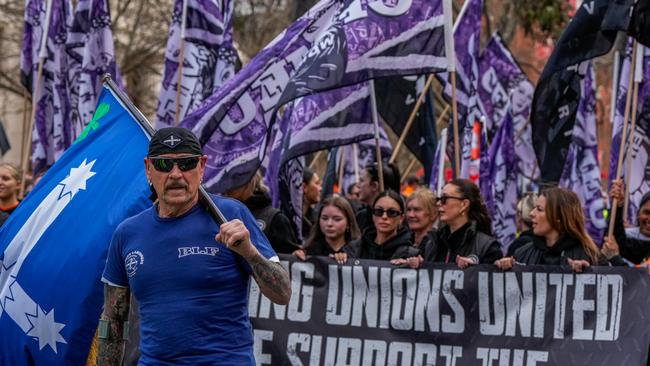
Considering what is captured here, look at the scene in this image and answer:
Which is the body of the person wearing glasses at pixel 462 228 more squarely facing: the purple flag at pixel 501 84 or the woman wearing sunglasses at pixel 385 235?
the woman wearing sunglasses

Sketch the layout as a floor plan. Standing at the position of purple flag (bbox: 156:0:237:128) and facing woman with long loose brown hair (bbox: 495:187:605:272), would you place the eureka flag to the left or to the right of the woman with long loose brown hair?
right

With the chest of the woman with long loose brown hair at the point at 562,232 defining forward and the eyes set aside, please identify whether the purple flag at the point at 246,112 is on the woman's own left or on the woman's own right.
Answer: on the woman's own right

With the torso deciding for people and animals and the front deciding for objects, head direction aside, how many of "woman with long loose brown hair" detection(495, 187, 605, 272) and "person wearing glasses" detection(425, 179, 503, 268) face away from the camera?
0

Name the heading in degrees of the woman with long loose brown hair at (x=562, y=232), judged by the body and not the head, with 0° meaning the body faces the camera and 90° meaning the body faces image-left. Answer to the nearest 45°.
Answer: approximately 45°

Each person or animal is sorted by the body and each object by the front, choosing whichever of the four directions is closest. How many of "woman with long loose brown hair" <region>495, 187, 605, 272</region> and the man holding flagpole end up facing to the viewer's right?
0

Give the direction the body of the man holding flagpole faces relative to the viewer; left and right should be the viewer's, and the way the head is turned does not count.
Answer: facing the viewer

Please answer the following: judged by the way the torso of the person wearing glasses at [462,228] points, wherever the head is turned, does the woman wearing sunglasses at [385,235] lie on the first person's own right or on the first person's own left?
on the first person's own right

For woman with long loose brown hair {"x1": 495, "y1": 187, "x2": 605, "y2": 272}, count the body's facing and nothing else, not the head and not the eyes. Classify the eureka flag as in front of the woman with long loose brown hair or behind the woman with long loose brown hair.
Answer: in front

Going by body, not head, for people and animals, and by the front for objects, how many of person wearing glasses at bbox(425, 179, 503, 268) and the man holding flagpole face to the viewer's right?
0

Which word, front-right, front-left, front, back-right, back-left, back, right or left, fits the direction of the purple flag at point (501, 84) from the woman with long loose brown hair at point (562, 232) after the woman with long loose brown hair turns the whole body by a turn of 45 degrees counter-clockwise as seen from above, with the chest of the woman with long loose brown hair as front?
back

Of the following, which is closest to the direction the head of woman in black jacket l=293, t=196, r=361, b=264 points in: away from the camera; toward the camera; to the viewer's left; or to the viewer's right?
toward the camera

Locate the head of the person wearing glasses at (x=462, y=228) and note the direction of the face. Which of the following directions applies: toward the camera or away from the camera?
toward the camera

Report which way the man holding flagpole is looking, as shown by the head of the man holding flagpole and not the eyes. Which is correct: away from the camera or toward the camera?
toward the camera
